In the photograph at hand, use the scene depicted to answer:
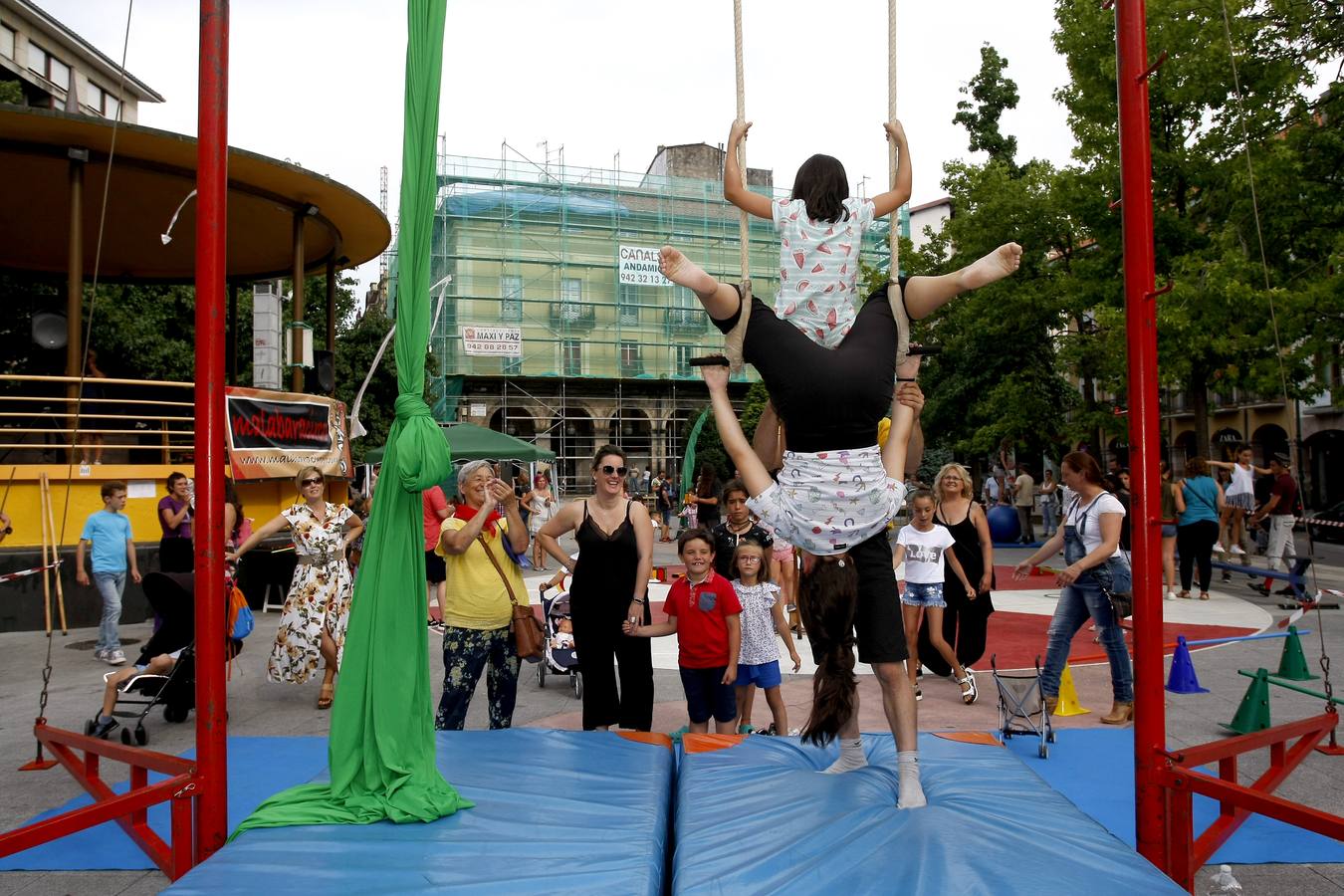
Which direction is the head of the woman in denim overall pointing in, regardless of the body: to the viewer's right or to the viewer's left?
to the viewer's left

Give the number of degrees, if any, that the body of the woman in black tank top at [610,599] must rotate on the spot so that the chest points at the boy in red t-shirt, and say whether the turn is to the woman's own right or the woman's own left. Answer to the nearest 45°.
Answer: approximately 90° to the woman's own left

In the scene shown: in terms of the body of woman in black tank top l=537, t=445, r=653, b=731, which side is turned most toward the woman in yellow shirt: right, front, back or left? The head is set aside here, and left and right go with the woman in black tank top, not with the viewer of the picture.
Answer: right

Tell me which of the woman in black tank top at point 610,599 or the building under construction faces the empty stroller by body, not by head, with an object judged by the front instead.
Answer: the building under construction

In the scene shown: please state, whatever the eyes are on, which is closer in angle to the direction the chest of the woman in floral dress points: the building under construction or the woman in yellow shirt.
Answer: the woman in yellow shirt

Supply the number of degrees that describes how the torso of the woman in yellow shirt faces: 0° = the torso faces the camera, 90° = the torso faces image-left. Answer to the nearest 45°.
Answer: approximately 315°

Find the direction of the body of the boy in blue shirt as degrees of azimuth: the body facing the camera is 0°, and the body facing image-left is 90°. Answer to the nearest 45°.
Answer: approximately 315°
